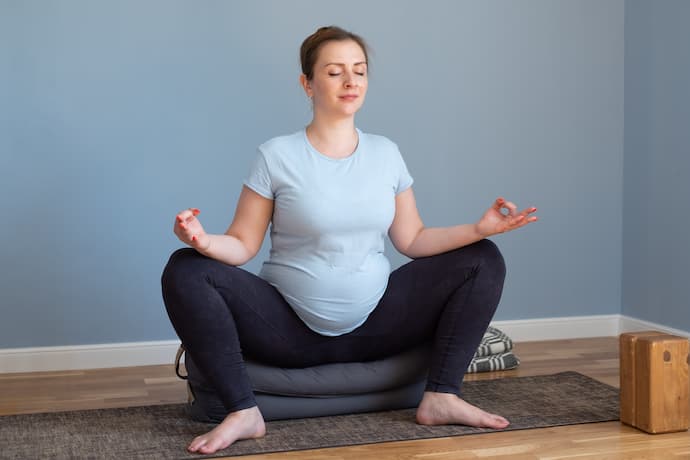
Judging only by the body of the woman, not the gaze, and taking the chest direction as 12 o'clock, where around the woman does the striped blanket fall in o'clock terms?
The striped blanket is roughly at 7 o'clock from the woman.

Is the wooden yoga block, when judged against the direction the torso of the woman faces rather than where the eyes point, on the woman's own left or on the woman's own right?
on the woman's own left

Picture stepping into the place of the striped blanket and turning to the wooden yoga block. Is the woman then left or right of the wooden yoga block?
right

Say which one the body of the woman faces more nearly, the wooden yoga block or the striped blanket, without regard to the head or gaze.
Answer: the wooden yoga block

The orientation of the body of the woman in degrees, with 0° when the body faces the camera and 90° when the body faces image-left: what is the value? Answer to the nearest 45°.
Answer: approximately 0°
